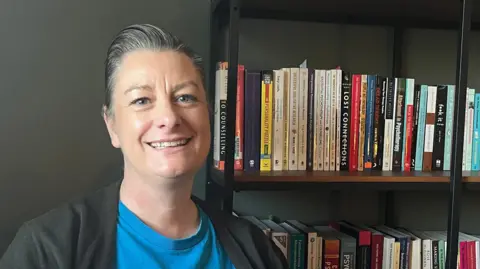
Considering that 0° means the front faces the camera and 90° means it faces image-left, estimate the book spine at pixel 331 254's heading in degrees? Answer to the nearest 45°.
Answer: approximately 0°

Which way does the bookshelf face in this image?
toward the camera

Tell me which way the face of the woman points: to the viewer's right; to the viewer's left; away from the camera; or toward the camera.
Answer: toward the camera

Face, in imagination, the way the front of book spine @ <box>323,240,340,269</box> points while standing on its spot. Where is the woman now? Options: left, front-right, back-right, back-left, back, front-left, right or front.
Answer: front-right

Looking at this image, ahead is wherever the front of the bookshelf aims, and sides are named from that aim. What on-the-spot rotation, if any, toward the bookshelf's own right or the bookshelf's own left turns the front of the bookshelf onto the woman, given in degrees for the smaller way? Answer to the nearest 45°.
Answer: approximately 45° to the bookshelf's own right
